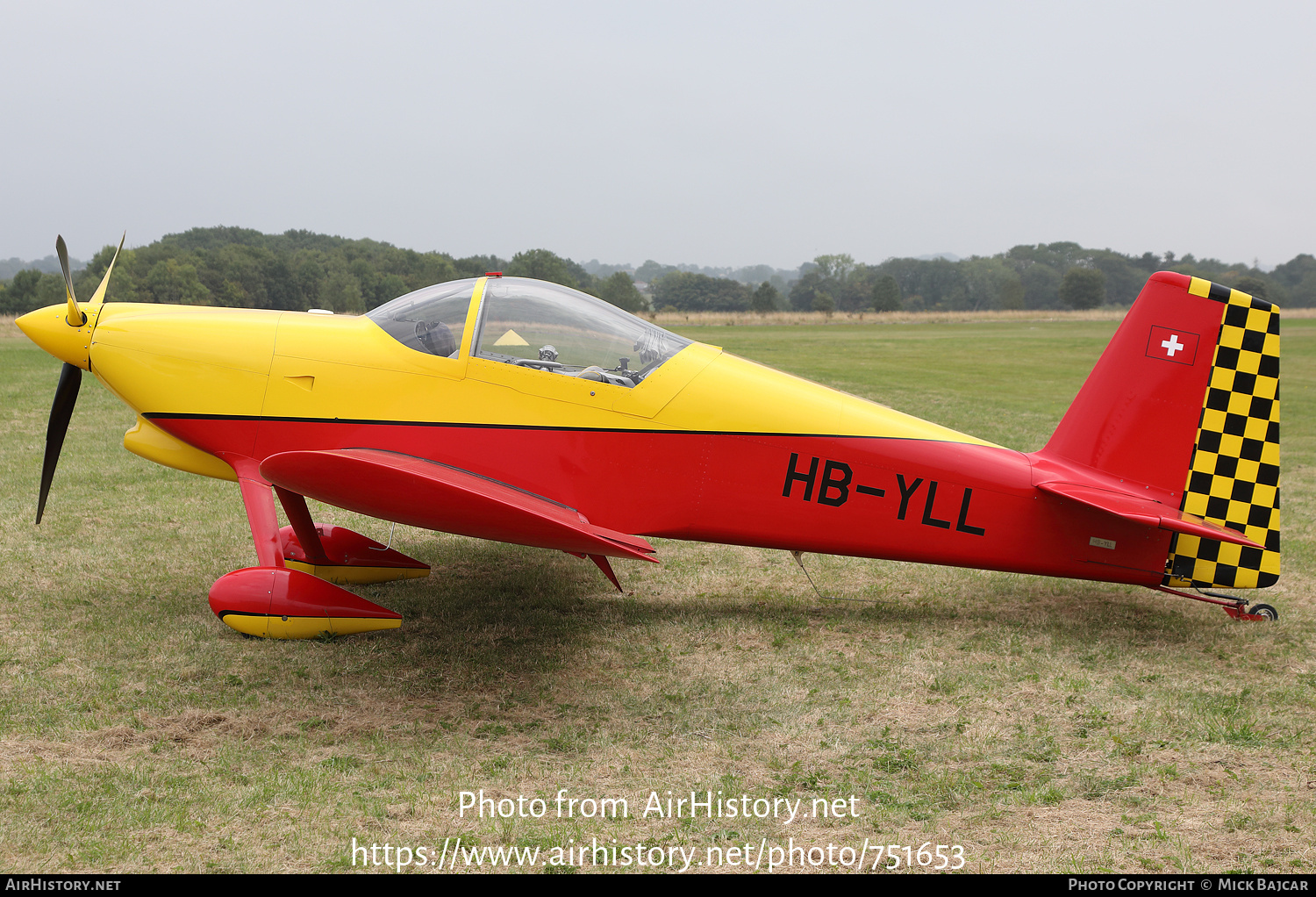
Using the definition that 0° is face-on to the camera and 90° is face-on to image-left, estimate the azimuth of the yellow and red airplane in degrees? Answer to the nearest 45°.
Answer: approximately 90°
